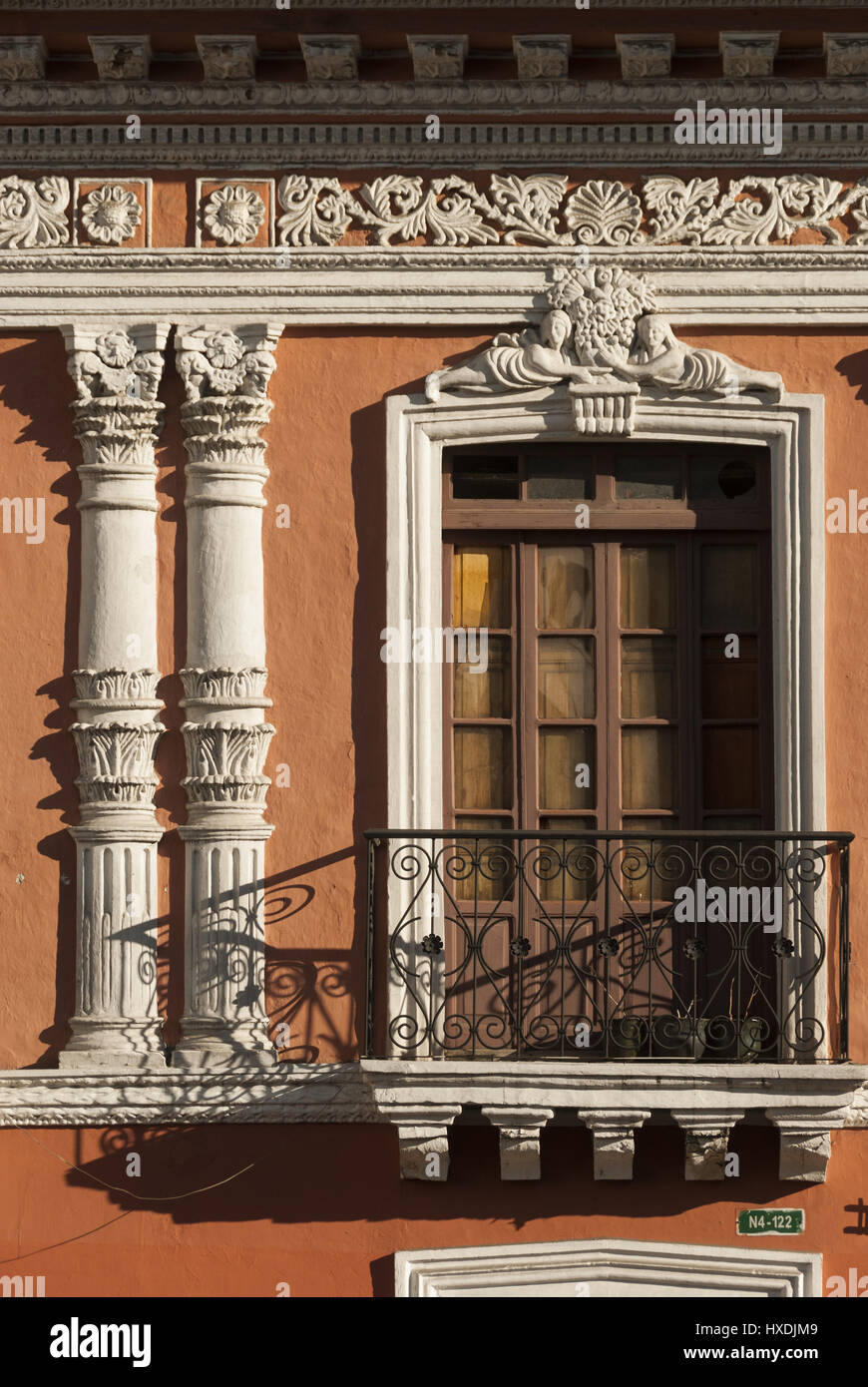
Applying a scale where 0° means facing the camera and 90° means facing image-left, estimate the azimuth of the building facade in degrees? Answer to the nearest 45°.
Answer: approximately 0°
